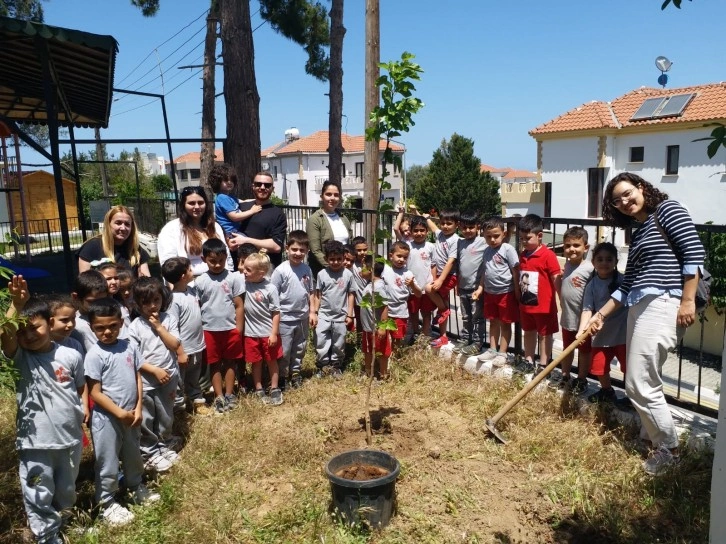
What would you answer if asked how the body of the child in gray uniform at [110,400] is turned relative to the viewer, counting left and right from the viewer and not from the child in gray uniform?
facing the viewer and to the right of the viewer

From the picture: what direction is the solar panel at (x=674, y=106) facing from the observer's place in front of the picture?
facing the viewer and to the left of the viewer

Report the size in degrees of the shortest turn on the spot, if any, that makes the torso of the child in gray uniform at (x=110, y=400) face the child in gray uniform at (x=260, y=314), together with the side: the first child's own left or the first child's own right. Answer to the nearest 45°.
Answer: approximately 90° to the first child's own left

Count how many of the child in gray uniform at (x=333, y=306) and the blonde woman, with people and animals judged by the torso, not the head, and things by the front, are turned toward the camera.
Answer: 2

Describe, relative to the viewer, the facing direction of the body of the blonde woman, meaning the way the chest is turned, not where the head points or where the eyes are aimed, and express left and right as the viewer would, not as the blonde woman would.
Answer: facing the viewer

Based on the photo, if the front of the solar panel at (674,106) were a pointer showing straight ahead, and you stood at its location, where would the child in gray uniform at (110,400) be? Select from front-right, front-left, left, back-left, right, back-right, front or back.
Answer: front-left

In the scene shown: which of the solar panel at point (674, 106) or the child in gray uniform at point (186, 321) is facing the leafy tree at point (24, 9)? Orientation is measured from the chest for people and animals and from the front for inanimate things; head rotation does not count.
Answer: the solar panel

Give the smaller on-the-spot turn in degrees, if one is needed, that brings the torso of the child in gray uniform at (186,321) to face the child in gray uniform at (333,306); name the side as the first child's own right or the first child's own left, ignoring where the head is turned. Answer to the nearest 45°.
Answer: approximately 45° to the first child's own left
